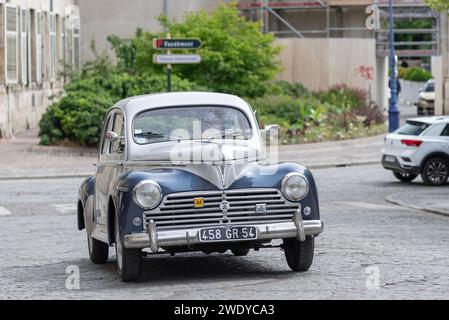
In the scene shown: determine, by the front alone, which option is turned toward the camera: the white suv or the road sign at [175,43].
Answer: the road sign

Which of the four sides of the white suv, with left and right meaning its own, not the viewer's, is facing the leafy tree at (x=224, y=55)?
left

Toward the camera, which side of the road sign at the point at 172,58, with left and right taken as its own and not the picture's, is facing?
front

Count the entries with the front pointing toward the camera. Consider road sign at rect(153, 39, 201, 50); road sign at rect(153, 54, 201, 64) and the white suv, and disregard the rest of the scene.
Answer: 2

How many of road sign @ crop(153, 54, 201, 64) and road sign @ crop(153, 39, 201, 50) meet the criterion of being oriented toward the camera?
2

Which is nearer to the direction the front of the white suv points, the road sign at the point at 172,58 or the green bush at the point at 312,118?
the green bush

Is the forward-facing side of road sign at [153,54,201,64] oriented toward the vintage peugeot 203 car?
yes

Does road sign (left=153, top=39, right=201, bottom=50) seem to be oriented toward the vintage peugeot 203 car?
yes

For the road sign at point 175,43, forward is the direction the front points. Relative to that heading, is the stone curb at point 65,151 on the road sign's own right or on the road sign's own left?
on the road sign's own right

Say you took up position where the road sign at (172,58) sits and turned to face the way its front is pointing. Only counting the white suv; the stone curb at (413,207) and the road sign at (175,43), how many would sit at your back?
0

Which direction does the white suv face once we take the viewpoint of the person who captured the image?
facing away from the viewer and to the right of the viewer

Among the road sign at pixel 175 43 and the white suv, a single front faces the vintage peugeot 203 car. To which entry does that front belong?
the road sign

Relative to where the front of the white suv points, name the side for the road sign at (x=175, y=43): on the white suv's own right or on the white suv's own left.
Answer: on the white suv's own left

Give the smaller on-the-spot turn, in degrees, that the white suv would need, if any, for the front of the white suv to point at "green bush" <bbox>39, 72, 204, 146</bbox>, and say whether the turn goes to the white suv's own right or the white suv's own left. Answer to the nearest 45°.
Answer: approximately 90° to the white suv's own left

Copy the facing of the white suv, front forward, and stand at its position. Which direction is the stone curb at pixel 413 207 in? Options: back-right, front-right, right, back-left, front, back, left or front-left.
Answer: back-right

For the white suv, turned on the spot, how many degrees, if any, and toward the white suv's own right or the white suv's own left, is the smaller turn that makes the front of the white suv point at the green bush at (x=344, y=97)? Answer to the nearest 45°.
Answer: approximately 45° to the white suv's own left
